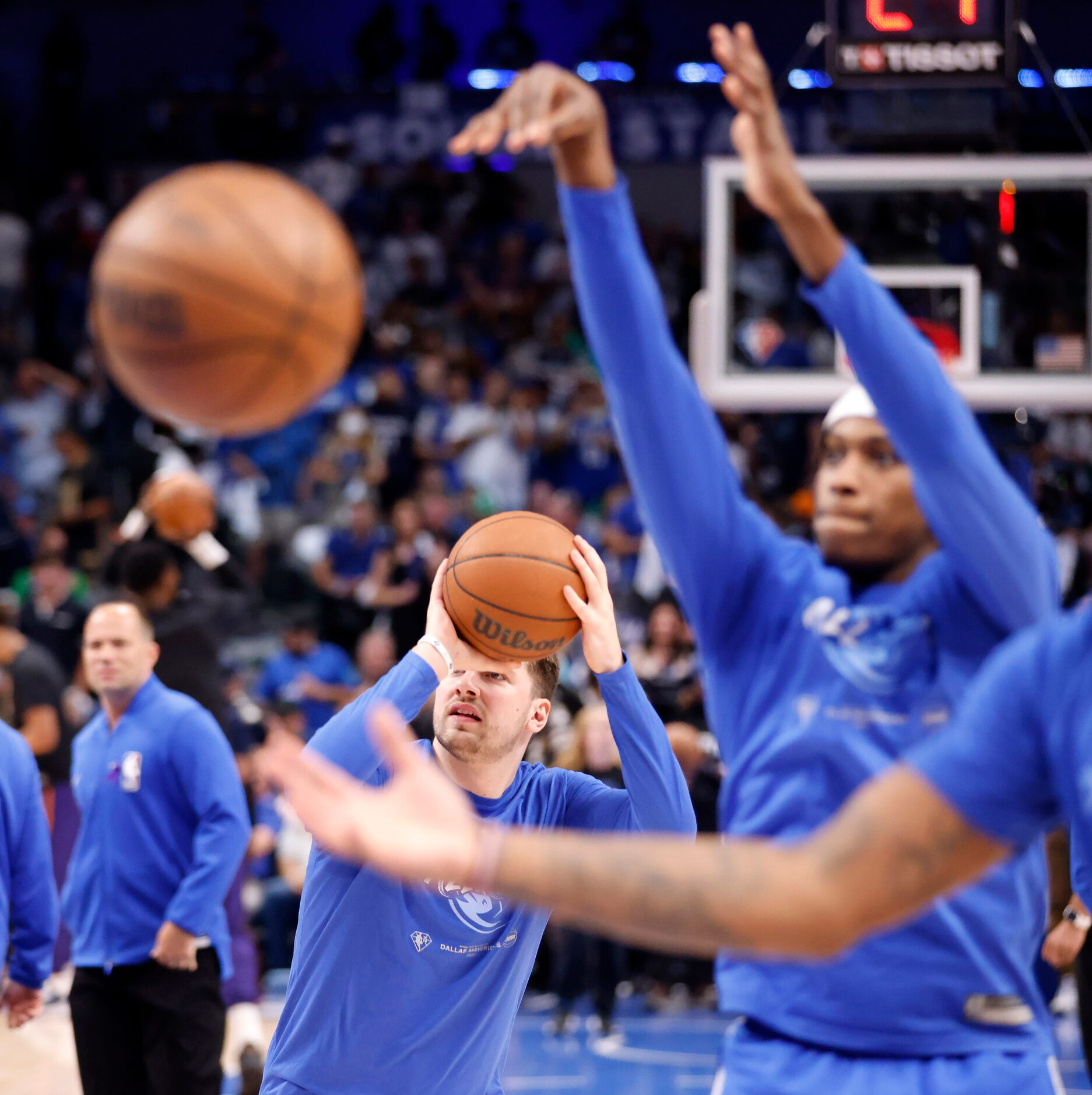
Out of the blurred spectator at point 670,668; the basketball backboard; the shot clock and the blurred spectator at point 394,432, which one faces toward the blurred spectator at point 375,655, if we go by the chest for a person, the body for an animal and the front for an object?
the blurred spectator at point 394,432

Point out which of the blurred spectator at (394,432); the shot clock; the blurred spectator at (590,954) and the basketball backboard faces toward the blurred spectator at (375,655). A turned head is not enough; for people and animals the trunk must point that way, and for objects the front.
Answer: the blurred spectator at (394,432)

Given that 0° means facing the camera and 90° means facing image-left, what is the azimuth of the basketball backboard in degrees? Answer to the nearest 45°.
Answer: approximately 0°

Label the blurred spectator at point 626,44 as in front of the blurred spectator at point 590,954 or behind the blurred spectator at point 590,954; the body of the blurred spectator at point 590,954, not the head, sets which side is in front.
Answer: behind

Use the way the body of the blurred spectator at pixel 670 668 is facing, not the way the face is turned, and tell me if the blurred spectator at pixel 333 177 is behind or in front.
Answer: behind

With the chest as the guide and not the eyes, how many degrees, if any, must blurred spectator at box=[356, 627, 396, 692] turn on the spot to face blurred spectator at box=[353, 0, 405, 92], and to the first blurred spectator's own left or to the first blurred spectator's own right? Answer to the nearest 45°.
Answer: approximately 180°

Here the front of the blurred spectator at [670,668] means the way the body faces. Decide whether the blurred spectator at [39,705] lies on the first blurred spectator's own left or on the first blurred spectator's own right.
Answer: on the first blurred spectator's own right

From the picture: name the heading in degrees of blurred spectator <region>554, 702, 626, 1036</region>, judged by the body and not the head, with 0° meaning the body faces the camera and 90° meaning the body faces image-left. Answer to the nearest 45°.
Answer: approximately 0°

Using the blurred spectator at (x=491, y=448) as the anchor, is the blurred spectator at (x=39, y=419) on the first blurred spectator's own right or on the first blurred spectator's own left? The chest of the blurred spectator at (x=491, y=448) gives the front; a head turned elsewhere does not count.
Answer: on the first blurred spectator's own right
